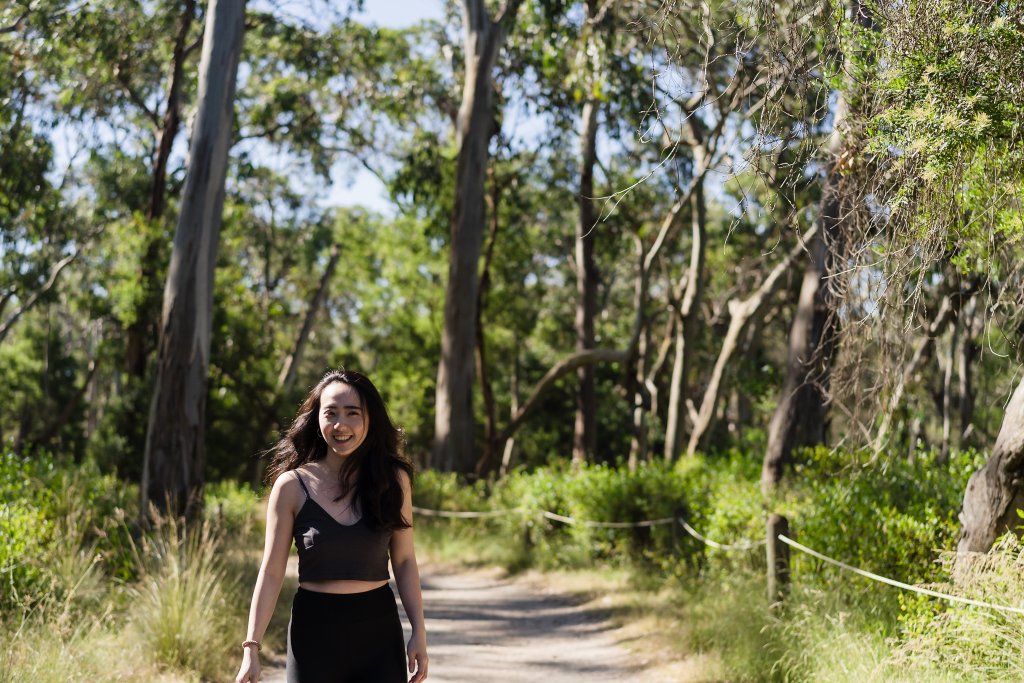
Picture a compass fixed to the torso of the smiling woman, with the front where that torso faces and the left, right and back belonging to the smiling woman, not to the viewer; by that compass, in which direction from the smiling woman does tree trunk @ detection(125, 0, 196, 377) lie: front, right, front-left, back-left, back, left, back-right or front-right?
back

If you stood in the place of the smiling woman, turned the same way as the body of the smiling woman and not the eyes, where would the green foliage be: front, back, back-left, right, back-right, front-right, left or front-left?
back-left

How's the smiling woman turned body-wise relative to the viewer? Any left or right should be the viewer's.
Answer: facing the viewer

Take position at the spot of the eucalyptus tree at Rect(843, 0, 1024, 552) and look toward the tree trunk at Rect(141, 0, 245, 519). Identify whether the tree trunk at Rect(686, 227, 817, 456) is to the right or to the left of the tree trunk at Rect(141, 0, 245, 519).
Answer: right

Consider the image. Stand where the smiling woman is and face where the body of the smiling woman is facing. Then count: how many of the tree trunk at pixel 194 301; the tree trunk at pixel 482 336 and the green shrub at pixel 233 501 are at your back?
3

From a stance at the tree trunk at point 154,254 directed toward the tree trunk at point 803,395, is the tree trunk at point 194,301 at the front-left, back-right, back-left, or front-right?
front-right

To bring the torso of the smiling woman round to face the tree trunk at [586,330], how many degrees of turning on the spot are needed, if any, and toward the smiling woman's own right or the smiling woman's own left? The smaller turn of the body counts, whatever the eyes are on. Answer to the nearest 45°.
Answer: approximately 180°

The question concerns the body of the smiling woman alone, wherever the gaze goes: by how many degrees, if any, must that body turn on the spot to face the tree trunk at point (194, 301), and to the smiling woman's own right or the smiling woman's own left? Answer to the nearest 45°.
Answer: approximately 180°

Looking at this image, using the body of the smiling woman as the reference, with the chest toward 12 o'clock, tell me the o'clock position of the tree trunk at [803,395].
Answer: The tree trunk is roughly at 7 o'clock from the smiling woman.

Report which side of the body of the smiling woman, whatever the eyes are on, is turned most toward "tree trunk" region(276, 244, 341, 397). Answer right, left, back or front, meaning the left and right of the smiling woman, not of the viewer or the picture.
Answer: back

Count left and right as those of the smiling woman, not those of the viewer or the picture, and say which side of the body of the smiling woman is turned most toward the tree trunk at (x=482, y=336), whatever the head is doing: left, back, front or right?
back

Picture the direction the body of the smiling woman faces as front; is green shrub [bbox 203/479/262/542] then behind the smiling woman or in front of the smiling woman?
behind
